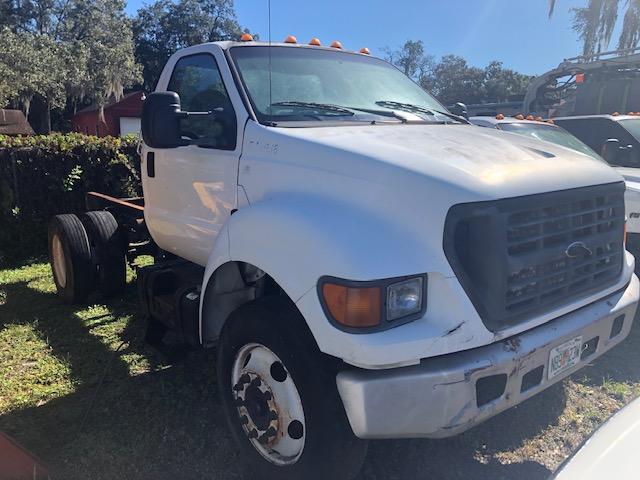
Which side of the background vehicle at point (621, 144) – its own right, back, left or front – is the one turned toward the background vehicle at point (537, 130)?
right

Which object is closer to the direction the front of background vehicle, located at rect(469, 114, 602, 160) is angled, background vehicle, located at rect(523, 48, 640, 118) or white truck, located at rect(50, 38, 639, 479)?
the white truck

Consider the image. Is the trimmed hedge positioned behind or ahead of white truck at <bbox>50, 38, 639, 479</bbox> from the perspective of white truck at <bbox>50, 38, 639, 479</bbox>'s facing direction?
behind

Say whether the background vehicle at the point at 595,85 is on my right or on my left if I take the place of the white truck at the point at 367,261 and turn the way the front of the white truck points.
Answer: on my left

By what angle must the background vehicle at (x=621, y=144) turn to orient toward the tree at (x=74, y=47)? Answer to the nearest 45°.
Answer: approximately 180°

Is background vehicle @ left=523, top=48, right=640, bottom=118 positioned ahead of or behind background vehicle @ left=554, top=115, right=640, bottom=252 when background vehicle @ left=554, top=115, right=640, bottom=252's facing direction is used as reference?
behind

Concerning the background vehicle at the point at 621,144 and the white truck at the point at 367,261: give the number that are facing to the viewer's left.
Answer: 0

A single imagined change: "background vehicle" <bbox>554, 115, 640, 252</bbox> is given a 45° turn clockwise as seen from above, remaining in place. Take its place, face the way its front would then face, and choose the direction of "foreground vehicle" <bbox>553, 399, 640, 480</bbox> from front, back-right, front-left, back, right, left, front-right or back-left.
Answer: front

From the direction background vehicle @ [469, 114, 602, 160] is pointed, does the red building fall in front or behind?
behind

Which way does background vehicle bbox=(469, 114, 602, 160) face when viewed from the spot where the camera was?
facing the viewer and to the right of the viewer
